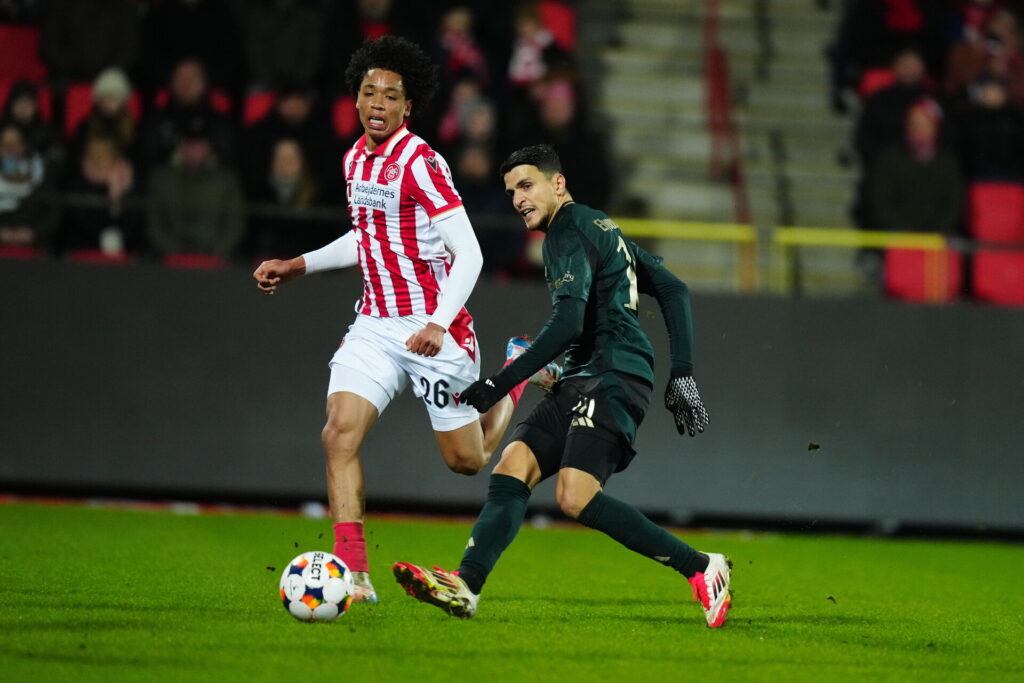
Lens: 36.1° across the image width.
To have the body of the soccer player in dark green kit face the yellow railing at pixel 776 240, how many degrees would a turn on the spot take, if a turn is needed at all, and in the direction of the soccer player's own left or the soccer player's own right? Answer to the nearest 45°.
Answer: approximately 90° to the soccer player's own right

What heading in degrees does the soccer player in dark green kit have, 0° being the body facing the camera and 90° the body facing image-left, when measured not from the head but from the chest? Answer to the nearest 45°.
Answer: approximately 90°

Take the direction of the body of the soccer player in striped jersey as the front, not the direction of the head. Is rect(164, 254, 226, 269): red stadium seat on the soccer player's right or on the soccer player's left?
on the soccer player's right

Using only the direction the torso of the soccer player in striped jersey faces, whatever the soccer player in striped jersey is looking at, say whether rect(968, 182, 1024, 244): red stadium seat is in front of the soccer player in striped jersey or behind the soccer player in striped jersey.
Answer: behind

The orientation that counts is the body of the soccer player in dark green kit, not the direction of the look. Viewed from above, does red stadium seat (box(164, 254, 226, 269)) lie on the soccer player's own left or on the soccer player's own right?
on the soccer player's own right

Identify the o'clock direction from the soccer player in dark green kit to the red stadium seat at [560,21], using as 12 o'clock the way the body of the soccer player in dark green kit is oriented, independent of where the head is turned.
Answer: The red stadium seat is roughly at 3 o'clock from the soccer player in dark green kit.

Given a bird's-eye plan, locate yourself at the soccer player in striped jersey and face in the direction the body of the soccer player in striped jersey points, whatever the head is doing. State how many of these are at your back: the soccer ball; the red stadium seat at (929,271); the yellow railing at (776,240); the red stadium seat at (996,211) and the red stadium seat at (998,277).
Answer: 4

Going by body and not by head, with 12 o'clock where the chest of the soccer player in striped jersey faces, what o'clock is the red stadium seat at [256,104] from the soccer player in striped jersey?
The red stadium seat is roughly at 4 o'clock from the soccer player in striped jersey.

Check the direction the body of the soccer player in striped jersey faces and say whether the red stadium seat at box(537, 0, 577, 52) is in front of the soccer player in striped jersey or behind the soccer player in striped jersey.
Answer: behind
